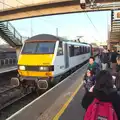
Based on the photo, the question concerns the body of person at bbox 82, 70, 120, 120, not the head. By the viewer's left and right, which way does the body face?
facing away from the viewer

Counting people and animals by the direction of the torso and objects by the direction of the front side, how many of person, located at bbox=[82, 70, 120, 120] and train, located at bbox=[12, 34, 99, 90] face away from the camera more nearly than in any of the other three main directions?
1

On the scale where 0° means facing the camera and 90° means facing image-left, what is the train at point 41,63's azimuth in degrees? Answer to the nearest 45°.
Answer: approximately 45°

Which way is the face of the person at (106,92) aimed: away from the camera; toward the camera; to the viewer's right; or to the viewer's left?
away from the camera

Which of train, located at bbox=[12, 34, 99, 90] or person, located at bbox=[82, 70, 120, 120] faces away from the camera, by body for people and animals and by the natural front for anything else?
the person

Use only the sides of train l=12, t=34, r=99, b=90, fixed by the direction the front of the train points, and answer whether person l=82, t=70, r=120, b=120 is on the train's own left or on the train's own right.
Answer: on the train's own left
